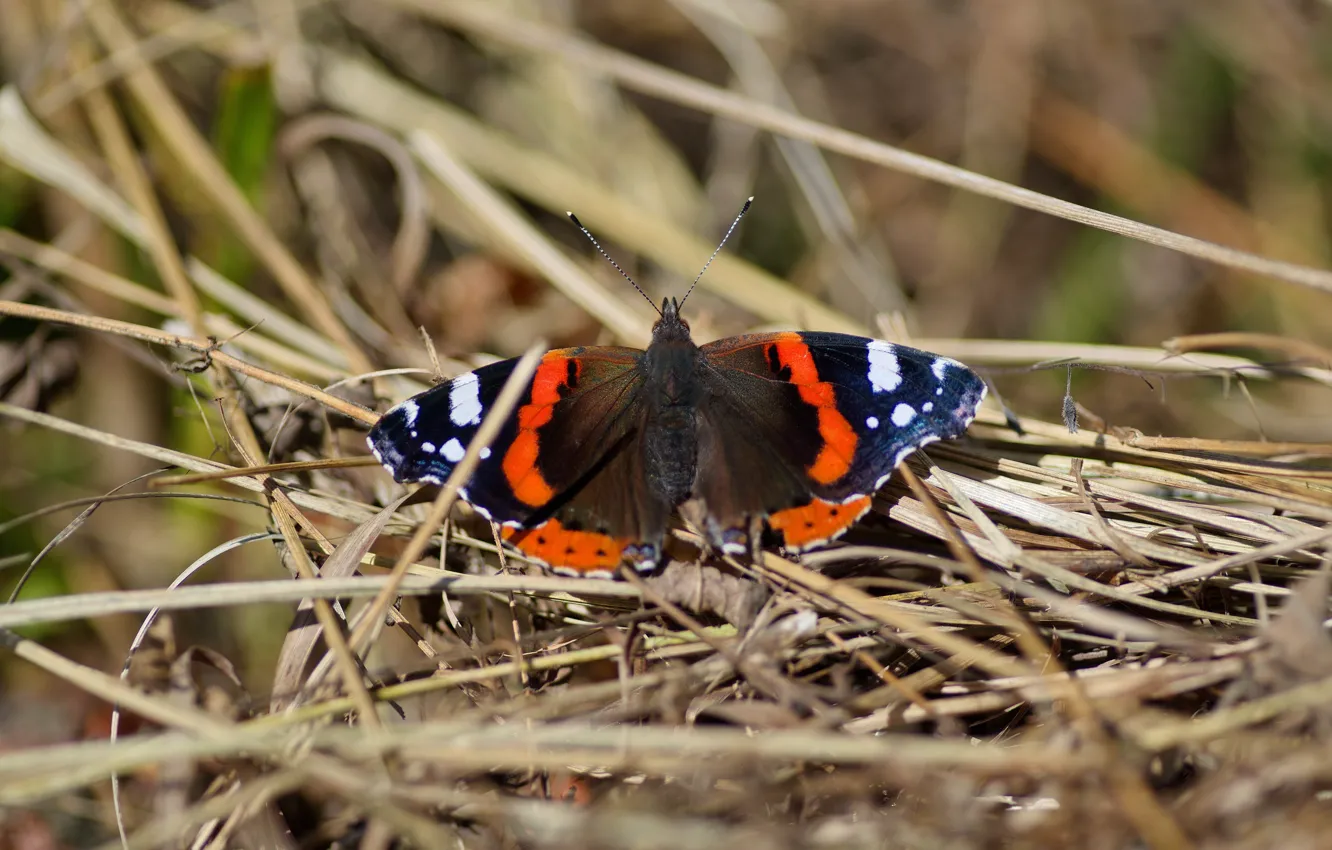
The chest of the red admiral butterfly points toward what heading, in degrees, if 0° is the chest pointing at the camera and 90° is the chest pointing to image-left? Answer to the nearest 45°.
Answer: approximately 180°
